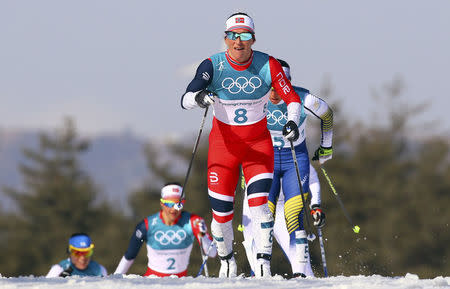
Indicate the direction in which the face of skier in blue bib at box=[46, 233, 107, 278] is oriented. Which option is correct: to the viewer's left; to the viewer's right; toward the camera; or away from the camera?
toward the camera

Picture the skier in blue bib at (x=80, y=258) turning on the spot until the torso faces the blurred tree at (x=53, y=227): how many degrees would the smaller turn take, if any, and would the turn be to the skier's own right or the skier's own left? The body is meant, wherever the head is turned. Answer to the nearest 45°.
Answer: approximately 180°

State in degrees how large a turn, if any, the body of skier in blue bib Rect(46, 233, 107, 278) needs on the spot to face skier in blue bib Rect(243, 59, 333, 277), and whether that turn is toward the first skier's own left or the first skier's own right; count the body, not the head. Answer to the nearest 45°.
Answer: approximately 45° to the first skier's own left

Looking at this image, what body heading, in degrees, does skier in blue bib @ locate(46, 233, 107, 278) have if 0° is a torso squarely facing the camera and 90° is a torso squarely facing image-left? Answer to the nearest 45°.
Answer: approximately 0°

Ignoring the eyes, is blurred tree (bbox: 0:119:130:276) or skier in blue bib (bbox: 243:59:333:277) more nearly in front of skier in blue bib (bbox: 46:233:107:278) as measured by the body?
the skier in blue bib

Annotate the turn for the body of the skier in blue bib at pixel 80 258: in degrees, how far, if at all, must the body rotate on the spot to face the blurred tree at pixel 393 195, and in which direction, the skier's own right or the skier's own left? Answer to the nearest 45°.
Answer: approximately 135° to the skier's own left

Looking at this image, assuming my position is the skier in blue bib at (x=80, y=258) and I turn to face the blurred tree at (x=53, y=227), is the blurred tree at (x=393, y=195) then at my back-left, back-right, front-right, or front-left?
front-right

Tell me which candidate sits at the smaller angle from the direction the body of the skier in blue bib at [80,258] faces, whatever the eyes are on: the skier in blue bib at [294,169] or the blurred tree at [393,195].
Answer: the skier in blue bib
